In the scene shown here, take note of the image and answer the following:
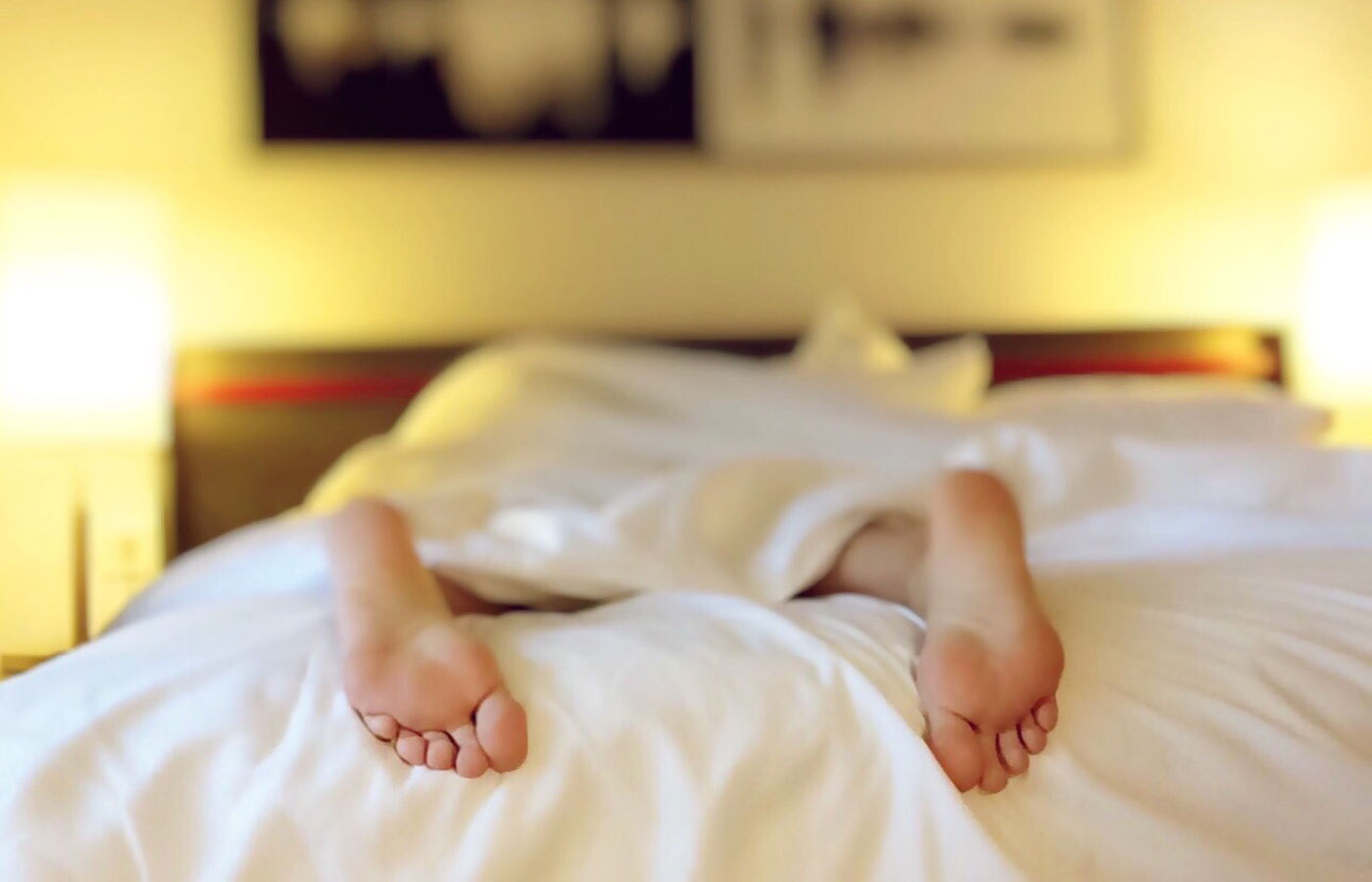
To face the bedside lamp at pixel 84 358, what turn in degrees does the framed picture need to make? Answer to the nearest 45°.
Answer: approximately 45° to its right

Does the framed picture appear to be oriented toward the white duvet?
yes

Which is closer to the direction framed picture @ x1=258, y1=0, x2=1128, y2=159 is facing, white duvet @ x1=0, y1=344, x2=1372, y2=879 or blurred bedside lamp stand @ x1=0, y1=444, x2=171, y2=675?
the white duvet

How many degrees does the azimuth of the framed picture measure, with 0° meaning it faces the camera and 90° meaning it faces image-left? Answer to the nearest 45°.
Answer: approximately 0°

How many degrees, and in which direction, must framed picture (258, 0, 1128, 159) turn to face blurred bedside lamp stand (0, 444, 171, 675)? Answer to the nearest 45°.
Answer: approximately 45° to its right
